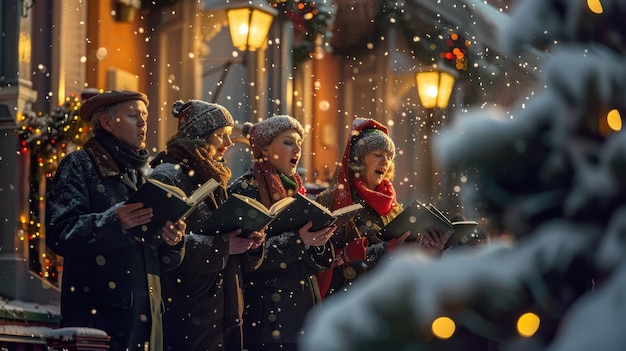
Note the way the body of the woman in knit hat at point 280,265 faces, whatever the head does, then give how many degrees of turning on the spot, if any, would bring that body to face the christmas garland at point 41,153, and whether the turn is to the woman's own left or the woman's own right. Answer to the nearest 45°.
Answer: approximately 180°

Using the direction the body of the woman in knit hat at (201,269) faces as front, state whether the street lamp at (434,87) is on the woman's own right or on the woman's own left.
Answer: on the woman's own left

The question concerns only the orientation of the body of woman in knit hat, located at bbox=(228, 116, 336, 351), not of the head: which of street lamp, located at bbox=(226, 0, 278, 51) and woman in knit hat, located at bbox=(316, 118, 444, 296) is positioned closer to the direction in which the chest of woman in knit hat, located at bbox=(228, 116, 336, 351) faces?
the woman in knit hat

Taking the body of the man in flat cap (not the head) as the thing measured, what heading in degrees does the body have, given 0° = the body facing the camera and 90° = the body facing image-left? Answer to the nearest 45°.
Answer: approximately 315°

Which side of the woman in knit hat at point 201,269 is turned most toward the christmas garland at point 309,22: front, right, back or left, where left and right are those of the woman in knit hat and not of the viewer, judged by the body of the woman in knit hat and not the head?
left

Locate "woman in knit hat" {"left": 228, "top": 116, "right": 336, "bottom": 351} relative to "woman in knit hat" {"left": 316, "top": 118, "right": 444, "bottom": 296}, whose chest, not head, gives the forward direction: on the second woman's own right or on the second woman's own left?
on the second woman's own right

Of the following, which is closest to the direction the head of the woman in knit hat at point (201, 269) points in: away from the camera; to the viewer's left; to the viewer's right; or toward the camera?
to the viewer's right

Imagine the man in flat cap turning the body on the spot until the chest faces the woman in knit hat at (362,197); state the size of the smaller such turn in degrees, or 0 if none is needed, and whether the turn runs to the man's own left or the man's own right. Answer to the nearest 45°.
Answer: approximately 90° to the man's own left
